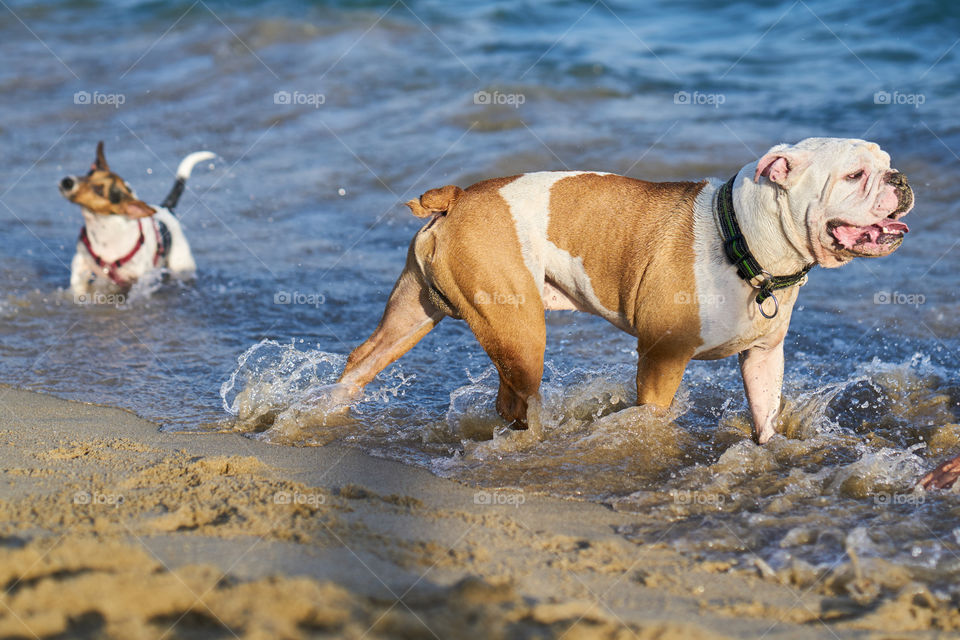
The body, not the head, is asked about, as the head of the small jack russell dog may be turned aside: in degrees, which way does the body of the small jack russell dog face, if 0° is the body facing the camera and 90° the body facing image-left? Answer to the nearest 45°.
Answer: approximately 45°

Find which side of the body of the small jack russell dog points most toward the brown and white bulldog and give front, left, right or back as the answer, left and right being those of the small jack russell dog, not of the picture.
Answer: left

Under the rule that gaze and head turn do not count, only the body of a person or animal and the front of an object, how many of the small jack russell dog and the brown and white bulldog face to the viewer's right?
1

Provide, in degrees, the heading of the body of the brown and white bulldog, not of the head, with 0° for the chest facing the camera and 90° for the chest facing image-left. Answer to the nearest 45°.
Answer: approximately 270°

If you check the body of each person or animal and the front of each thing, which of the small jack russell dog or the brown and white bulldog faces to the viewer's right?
the brown and white bulldog

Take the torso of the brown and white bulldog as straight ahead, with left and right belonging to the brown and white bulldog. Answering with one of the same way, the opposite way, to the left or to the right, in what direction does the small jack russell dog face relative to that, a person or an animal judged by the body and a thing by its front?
to the right

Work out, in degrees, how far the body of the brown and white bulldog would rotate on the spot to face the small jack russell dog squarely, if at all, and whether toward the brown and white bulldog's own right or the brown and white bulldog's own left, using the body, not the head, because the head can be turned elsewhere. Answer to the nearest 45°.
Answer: approximately 135° to the brown and white bulldog's own left
